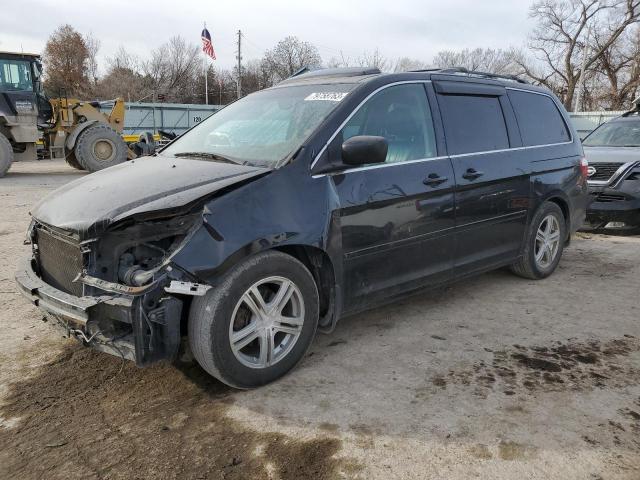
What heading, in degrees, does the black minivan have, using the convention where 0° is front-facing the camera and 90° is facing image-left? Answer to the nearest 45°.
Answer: approximately 45°

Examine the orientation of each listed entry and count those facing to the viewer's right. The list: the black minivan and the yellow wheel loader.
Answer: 1

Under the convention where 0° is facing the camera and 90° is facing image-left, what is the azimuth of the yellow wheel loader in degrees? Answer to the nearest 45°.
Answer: approximately 270°

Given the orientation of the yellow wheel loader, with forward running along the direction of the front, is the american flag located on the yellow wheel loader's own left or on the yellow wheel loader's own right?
on the yellow wheel loader's own left

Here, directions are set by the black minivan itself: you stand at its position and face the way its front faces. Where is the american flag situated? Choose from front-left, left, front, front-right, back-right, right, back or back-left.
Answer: back-right

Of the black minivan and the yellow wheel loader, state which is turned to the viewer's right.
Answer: the yellow wheel loader

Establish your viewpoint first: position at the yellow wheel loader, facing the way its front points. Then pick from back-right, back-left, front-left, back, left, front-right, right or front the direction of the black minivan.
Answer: right

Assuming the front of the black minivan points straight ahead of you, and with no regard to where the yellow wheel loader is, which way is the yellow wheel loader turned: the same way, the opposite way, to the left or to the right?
the opposite way
